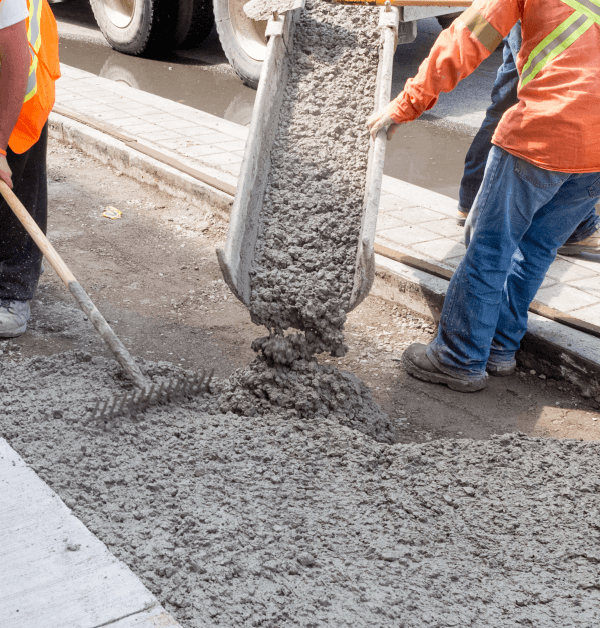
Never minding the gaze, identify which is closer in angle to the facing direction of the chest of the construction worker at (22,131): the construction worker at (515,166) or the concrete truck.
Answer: the construction worker

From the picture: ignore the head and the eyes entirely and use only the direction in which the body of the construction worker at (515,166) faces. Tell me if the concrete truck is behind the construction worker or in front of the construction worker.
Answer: in front

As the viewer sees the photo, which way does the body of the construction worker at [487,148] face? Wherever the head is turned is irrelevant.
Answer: to the viewer's left

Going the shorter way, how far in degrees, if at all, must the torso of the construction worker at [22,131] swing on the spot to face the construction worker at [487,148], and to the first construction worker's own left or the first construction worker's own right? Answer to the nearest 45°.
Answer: approximately 45° to the first construction worker's own left

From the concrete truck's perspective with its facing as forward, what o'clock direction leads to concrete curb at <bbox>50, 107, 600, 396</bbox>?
The concrete curb is roughly at 7 o'clock from the concrete truck.

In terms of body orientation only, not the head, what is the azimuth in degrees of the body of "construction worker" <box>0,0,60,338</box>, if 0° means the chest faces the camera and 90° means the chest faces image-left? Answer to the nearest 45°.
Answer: approximately 315°

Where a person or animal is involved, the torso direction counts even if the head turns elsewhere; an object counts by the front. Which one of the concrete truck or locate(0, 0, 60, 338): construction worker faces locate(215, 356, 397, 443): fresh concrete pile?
the construction worker

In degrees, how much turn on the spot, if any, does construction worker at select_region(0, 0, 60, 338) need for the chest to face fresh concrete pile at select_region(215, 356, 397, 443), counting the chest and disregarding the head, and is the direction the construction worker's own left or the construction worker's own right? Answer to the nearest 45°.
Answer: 0° — they already face it

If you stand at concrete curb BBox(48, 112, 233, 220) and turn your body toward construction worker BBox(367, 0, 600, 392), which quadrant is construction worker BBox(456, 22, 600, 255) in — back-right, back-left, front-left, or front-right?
front-left

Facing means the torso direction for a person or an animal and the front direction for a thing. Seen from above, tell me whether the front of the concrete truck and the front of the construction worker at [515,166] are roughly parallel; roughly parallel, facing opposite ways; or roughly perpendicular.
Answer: roughly parallel
